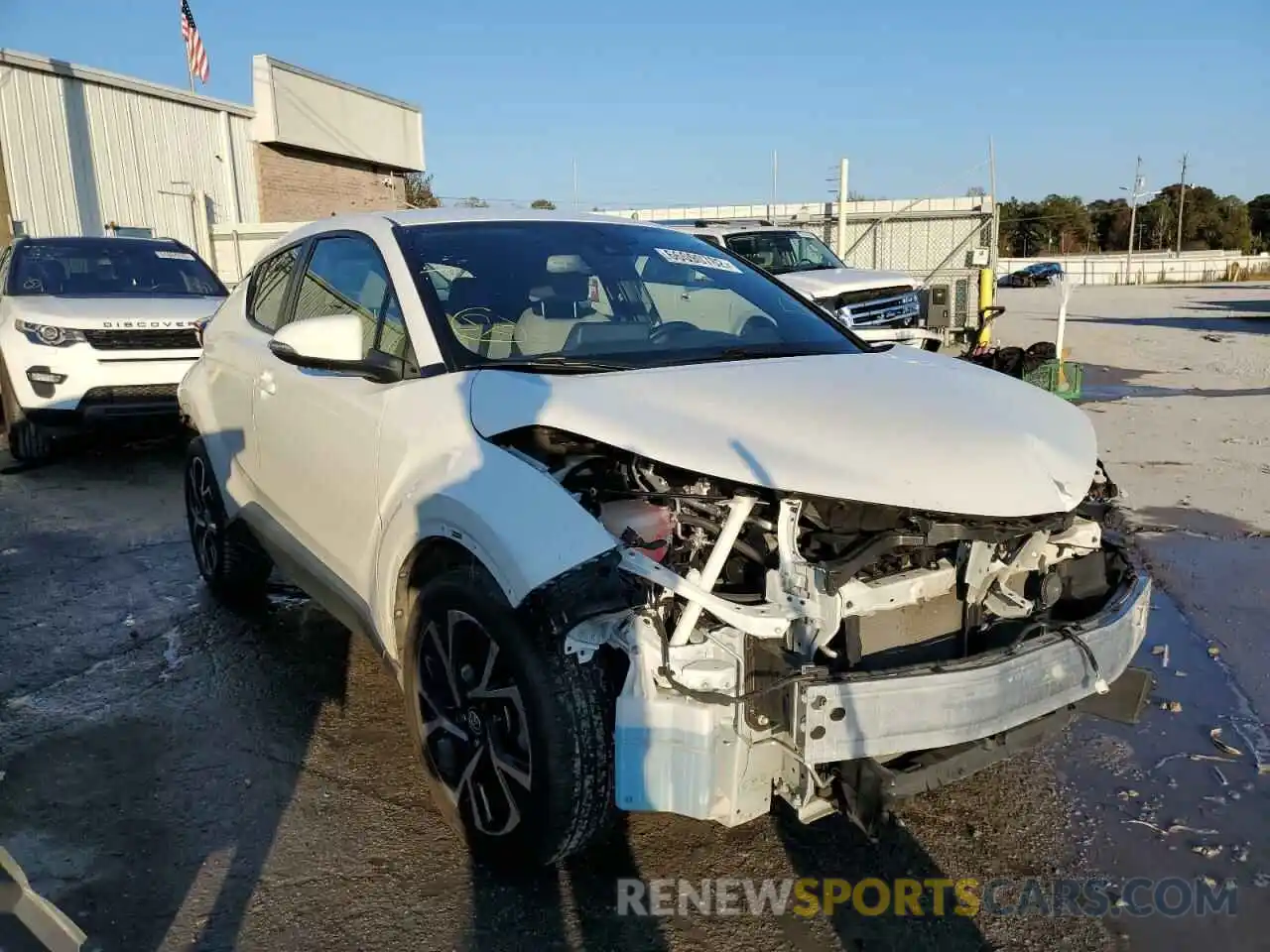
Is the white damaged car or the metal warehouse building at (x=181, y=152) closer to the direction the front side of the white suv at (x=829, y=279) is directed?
the white damaged car

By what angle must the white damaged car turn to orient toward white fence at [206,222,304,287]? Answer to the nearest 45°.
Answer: approximately 180°

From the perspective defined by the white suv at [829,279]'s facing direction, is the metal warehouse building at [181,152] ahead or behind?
behind

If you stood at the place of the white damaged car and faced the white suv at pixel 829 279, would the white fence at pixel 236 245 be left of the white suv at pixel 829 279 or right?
left

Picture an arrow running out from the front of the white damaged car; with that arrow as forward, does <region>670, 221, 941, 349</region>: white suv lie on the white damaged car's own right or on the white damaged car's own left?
on the white damaged car's own left

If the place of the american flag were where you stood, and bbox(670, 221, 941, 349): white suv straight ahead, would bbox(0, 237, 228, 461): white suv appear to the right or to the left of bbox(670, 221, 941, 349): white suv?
right

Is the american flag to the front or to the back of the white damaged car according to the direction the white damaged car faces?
to the back

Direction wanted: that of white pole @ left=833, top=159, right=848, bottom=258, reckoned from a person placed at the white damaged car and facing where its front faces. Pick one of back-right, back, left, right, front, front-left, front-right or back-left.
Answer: back-left
